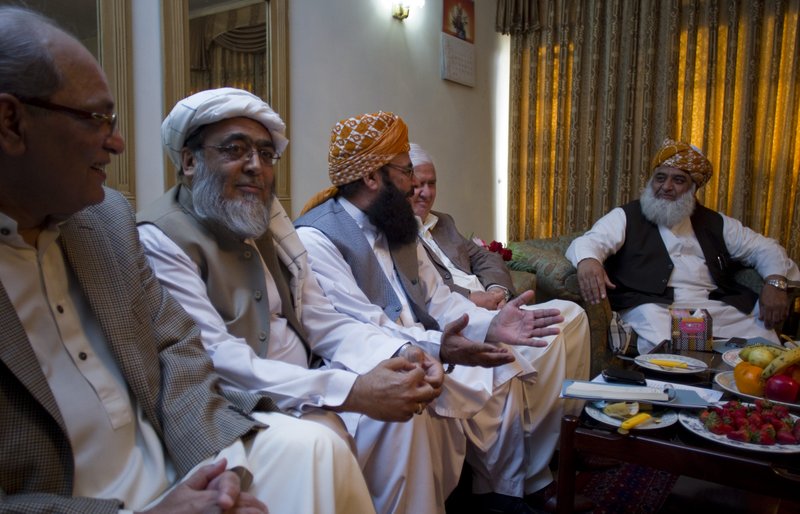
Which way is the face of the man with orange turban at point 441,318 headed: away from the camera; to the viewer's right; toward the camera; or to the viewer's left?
to the viewer's right

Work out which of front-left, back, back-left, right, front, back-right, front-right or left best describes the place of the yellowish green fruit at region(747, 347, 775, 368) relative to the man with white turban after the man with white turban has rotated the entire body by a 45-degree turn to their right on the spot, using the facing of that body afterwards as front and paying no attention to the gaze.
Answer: left

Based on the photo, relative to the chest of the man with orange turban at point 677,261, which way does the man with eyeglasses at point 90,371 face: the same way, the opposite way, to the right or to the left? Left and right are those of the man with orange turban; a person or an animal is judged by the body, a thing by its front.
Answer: to the left

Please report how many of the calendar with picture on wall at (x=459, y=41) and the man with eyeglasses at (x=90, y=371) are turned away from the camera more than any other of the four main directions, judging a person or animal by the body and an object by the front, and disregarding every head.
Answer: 0

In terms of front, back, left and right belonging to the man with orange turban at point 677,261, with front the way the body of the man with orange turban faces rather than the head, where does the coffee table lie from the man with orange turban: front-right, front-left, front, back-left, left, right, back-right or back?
front

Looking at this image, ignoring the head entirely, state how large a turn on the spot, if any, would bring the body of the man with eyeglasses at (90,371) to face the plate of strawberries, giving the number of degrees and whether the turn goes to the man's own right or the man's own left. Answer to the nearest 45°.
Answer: approximately 45° to the man's own left

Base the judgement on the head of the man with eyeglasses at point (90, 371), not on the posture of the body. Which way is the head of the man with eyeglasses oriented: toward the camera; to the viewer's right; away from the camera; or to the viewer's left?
to the viewer's right

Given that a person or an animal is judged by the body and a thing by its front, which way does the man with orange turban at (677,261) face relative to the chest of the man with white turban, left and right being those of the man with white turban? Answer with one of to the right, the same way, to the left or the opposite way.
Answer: to the right

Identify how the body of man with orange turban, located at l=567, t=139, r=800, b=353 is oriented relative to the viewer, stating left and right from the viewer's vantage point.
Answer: facing the viewer

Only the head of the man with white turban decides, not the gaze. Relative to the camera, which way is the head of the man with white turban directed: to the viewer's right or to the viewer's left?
to the viewer's right

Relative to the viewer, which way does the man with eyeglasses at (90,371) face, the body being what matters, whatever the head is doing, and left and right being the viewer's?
facing the viewer and to the right of the viewer
